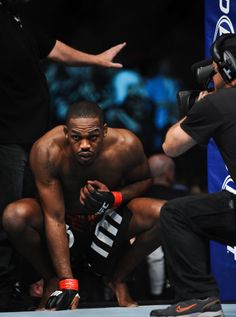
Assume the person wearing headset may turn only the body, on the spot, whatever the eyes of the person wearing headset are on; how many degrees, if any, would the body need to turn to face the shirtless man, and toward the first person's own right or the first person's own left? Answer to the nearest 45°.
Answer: approximately 45° to the first person's own right

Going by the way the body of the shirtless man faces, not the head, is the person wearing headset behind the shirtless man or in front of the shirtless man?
in front

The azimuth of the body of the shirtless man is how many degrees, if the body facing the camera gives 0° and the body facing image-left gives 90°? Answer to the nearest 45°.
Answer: approximately 0°

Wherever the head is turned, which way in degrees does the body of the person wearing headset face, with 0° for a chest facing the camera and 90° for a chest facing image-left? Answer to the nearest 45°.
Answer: approximately 90°

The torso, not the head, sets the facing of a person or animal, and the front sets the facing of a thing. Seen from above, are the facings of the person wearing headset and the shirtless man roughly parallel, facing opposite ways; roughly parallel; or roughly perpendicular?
roughly perpendicular

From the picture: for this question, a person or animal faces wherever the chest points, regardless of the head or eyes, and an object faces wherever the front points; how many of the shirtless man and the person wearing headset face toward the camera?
1
